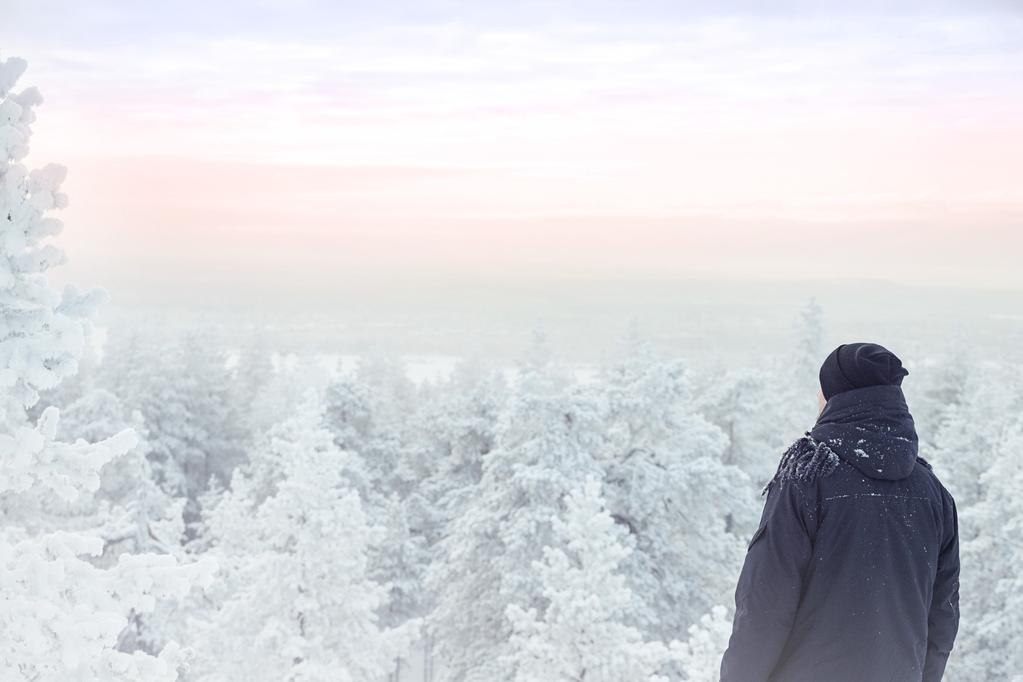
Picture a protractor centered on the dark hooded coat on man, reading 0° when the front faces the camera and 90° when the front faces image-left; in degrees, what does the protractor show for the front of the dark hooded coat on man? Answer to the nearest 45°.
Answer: approximately 135°

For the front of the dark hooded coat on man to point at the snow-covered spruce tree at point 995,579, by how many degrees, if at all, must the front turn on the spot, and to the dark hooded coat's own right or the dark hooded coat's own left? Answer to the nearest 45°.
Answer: approximately 45° to the dark hooded coat's own right
